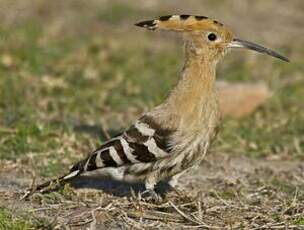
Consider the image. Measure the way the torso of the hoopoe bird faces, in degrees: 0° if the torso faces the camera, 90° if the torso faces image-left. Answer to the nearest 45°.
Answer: approximately 270°
